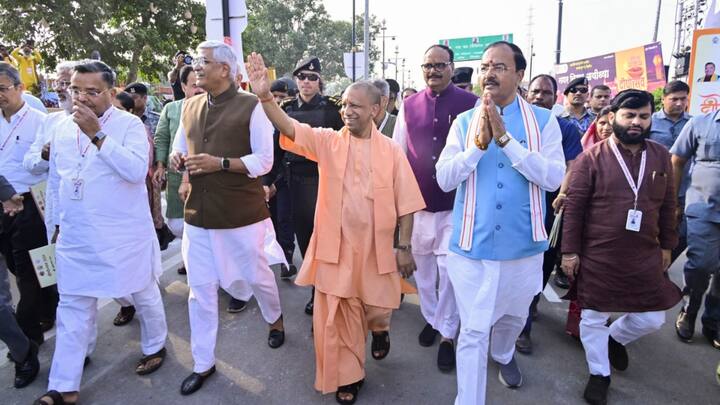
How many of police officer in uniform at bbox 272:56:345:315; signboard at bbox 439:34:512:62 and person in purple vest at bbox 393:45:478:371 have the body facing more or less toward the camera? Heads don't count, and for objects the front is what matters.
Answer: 3

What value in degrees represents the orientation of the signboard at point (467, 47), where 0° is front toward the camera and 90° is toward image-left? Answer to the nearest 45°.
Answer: approximately 0°

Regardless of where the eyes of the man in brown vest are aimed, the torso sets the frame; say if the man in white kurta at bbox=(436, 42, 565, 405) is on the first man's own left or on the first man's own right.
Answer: on the first man's own left

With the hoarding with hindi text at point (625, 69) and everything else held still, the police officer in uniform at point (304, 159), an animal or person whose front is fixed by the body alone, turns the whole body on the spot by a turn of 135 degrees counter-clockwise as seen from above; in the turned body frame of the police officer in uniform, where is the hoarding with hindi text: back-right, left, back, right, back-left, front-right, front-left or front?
front

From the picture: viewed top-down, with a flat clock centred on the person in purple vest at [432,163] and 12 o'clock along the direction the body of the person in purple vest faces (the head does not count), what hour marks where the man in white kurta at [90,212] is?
The man in white kurta is roughly at 2 o'clock from the person in purple vest.

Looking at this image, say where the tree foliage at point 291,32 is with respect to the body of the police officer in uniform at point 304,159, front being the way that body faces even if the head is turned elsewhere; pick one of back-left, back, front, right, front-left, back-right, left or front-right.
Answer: back

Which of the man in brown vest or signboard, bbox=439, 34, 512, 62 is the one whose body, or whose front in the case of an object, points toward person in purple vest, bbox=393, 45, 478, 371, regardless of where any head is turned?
the signboard

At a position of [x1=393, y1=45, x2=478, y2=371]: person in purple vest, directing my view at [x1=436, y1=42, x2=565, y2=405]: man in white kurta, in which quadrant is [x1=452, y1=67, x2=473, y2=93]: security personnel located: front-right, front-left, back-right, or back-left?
back-left

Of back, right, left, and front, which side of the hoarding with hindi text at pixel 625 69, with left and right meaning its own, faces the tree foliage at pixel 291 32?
right

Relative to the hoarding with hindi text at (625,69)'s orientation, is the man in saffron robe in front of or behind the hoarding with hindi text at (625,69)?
in front

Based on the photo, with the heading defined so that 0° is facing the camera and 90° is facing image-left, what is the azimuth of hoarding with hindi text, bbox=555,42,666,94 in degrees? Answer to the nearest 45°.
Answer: approximately 45°

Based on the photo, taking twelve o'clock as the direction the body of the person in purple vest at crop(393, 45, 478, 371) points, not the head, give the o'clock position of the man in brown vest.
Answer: The man in brown vest is roughly at 2 o'clock from the person in purple vest.
